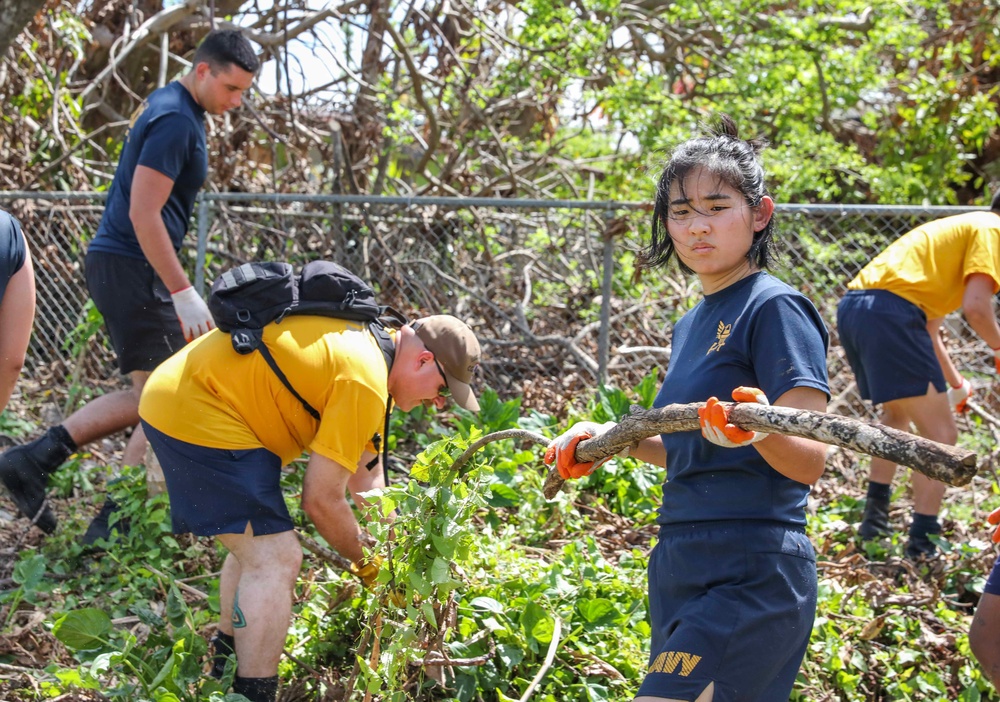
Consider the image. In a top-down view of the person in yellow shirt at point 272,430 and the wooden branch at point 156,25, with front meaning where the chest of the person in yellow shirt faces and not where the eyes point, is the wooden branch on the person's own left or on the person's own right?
on the person's own left

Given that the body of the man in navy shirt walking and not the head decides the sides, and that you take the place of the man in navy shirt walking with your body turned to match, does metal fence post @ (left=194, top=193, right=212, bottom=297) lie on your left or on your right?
on your left

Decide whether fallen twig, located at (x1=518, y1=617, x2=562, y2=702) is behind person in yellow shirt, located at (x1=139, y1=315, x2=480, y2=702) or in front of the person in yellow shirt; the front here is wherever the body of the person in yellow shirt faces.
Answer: in front

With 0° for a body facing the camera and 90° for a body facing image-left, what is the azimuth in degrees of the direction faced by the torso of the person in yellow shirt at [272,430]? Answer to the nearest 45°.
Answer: approximately 270°

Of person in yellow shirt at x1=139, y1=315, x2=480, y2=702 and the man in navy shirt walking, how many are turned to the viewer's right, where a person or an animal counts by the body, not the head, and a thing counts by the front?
2

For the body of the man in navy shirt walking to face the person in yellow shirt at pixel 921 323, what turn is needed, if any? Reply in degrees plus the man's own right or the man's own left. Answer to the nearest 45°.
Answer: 0° — they already face them

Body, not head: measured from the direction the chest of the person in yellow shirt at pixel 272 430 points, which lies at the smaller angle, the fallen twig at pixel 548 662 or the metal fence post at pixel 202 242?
the fallen twig

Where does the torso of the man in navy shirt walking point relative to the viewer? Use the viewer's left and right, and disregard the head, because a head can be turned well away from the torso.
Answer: facing to the right of the viewer

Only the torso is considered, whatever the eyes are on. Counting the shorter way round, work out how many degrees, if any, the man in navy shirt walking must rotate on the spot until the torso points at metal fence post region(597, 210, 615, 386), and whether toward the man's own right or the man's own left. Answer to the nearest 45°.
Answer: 0° — they already face it

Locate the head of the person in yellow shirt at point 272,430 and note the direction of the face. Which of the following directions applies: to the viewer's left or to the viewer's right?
to the viewer's right

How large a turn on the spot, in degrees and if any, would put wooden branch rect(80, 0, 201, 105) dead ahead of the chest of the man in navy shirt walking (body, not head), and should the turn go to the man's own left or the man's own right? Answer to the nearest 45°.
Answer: approximately 90° to the man's own left

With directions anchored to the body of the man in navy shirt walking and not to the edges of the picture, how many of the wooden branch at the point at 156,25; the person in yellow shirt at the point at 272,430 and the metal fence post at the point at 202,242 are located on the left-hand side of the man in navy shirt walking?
2

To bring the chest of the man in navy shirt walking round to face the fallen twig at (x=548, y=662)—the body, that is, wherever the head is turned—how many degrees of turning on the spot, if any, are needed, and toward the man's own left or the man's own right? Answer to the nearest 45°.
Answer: approximately 45° to the man's own right

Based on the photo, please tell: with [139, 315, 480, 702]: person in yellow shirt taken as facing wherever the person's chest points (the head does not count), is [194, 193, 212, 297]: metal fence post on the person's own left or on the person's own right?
on the person's own left

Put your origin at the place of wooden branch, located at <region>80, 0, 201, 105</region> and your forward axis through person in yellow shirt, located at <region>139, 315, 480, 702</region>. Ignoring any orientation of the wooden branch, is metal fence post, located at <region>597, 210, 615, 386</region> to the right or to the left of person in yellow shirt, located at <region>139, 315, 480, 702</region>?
left
